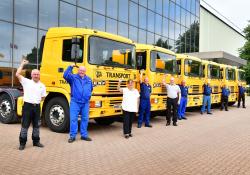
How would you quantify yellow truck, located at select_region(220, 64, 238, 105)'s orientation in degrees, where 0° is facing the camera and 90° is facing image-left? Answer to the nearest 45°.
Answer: approximately 315°

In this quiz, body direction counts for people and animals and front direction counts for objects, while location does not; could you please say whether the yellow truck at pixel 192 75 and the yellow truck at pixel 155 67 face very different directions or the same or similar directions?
same or similar directions

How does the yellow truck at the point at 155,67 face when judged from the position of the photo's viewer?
facing the viewer and to the right of the viewer

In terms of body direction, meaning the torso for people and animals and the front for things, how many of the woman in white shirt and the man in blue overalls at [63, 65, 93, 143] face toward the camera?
2

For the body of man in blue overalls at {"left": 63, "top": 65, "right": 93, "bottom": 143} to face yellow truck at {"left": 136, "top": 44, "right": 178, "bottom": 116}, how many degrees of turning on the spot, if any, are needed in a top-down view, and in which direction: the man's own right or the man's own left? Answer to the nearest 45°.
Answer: approximately 135° to the man's own left

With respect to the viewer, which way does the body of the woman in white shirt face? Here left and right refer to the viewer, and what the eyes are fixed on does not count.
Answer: facing the viewer

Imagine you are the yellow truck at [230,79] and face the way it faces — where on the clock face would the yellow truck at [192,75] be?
the yellow truck at [192,75] is roughly at 2 o'clock from the yellow truck at [230,79].

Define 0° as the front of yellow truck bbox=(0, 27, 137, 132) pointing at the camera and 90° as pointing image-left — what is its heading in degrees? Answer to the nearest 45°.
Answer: approximately 315°

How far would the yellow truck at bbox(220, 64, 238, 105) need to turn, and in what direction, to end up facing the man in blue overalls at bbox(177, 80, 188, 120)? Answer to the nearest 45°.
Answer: approximately 45° to its right

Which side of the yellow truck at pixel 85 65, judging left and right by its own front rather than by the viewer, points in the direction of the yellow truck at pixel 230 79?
left

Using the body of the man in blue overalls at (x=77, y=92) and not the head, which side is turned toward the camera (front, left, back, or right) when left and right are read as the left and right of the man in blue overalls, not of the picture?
front
